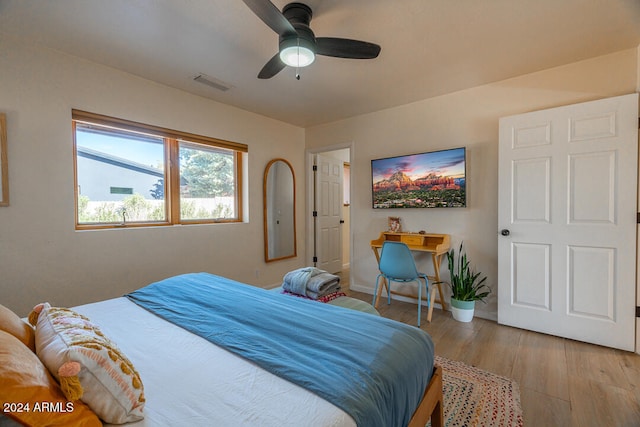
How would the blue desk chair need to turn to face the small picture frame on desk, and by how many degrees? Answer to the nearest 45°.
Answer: approximately 45° to its left

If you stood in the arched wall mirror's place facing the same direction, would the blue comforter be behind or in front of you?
in front

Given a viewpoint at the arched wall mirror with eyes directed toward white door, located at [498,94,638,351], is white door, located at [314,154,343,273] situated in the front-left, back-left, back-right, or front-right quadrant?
front-left

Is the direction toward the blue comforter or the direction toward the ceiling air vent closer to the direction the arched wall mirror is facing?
the blue comforter

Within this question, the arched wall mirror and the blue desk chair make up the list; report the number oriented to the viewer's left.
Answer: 0

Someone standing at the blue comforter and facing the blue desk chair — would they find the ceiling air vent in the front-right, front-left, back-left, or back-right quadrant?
front-left

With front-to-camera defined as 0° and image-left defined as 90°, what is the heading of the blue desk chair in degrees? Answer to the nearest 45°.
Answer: approximately 225°

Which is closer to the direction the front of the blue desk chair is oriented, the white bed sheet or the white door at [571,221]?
the white door

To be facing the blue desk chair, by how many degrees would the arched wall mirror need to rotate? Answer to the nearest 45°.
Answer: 0° — it already faces it

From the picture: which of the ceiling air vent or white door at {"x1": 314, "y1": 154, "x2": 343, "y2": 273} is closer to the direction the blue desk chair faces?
the white door

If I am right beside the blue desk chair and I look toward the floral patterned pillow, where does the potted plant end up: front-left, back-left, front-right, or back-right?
back-left

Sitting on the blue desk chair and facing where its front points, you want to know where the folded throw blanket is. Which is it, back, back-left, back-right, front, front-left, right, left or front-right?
back

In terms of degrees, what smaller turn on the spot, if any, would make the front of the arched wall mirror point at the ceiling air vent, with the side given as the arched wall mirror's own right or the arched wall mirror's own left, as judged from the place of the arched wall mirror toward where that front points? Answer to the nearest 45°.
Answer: approximately 90° to the arched wall mirror's own right

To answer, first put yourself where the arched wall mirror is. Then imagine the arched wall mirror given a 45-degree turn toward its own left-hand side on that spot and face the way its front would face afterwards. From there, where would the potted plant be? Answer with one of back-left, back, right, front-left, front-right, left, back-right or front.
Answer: front-right

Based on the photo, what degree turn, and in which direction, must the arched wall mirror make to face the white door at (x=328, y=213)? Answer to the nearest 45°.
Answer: approximately 90° to its left

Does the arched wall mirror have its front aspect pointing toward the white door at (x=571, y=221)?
yes

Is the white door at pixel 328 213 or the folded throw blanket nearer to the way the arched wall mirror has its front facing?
the folded throw blanket
